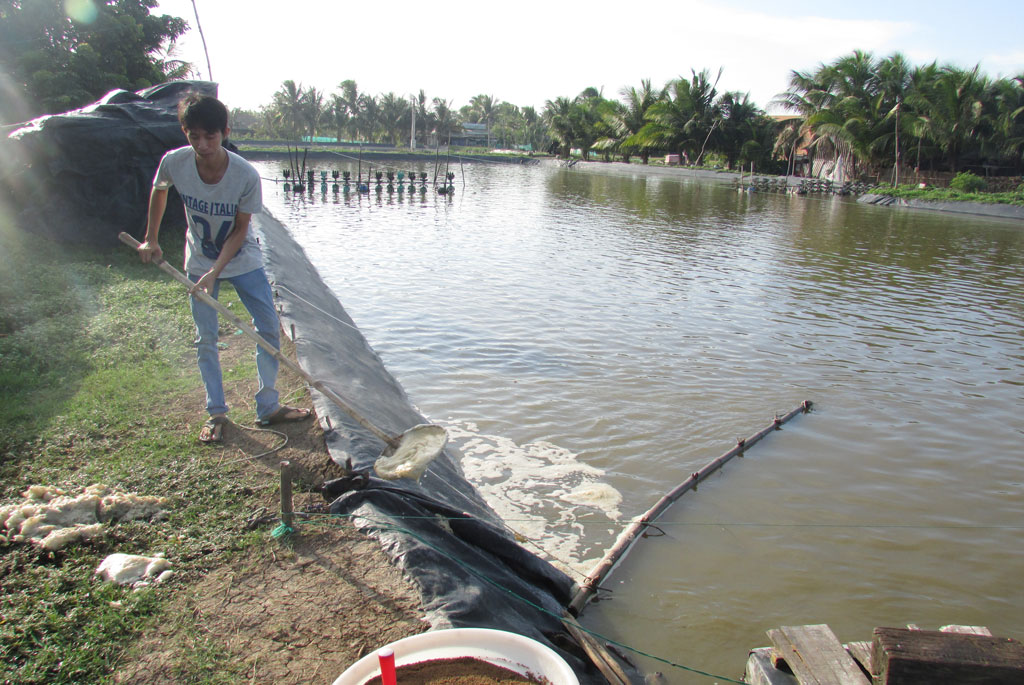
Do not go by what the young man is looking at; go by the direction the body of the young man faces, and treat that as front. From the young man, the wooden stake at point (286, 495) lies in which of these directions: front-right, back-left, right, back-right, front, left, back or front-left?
front

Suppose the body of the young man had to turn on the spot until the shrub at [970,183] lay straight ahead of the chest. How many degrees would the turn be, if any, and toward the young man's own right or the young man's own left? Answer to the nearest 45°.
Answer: approximately 135° to the young man's own left

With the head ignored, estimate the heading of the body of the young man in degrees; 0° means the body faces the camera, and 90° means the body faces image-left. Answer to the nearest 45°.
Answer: approximately 0°

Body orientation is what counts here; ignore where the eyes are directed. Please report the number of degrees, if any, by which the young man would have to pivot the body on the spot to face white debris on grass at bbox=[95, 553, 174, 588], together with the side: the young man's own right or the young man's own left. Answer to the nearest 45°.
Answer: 0° — they already face it

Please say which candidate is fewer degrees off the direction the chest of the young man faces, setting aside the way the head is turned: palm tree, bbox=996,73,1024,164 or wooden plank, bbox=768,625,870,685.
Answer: the wooden plank

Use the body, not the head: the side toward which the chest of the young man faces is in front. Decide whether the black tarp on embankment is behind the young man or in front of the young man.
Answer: behind

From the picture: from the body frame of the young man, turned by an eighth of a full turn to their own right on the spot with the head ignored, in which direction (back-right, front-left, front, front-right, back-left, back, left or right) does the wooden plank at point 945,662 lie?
left

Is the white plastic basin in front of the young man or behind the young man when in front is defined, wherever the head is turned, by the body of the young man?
in front
